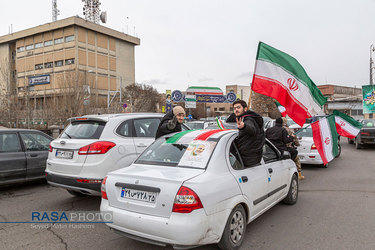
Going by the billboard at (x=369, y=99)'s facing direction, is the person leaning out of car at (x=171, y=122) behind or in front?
in front

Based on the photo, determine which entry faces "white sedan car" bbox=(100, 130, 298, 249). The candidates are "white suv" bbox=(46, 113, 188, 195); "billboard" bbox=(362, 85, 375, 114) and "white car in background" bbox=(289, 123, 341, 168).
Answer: the billboard

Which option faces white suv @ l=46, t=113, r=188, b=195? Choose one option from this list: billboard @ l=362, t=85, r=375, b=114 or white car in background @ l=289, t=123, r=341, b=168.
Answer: the billboard

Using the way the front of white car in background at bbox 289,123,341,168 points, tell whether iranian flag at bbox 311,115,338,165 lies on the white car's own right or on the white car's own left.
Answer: on the white car's own right

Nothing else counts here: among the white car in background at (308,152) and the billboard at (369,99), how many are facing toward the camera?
1

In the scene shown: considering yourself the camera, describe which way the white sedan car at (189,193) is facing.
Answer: facing away from the viewer and to the right of the viewer

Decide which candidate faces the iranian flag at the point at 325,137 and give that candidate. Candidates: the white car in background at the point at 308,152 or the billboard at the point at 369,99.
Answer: the billboard

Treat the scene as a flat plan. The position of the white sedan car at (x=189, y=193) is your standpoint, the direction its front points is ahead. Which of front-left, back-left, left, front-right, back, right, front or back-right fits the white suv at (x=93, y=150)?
left

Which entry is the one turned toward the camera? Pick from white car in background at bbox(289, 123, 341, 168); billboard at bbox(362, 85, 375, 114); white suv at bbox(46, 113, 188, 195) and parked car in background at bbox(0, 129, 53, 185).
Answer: the billboard

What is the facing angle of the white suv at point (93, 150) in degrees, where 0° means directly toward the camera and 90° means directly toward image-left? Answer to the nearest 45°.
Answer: approximately 225°

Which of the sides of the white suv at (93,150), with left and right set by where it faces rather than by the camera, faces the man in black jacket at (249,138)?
right

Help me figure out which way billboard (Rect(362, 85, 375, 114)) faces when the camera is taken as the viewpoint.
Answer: facing the viewer

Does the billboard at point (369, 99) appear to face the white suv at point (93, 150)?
yes

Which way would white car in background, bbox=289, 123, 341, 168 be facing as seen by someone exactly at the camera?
facing away from the viewer and to the right of the viewer
